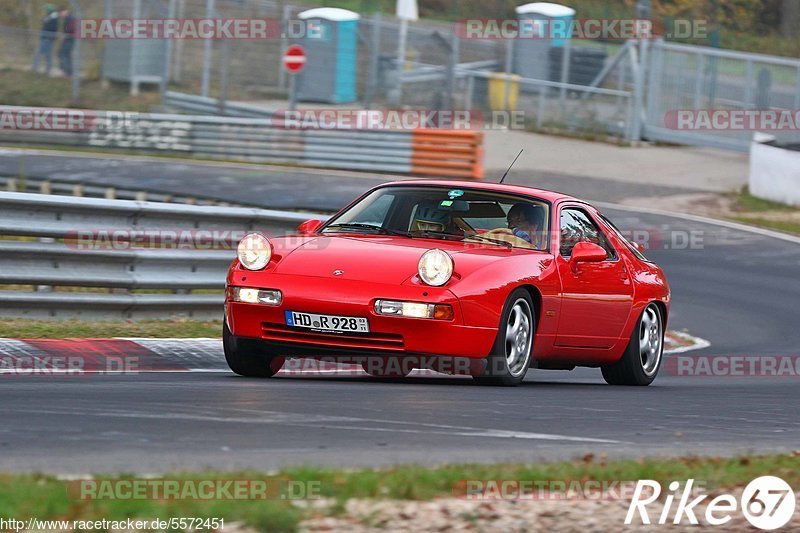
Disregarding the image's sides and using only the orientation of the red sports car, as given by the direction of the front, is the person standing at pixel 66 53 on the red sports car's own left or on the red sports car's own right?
on the red sports car's own right

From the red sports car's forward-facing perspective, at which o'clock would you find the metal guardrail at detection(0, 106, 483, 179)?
The metal guardrail is roughly at 4 o'clock from the red sports car.

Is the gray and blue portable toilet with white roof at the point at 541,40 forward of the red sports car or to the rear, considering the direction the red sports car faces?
to the rear

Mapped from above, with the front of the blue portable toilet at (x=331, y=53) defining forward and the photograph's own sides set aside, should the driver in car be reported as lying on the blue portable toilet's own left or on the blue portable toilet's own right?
on the blue portable toilet's own left

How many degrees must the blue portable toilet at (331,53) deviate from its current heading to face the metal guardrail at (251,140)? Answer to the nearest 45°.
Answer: approximately 45° to its left

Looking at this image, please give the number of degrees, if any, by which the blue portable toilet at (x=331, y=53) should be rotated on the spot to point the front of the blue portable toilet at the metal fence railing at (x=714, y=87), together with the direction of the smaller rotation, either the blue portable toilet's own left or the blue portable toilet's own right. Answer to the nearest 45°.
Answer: approximately 90° to the blue portable toilet's own left

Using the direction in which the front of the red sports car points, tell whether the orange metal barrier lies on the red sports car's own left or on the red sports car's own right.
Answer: on the red sports car's own right

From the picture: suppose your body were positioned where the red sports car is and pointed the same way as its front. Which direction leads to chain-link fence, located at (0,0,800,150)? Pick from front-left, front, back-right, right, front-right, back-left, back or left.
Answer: back-right

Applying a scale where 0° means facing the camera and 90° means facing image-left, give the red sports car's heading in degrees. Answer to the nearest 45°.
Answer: approximately 45°

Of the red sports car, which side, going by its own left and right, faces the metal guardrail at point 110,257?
right

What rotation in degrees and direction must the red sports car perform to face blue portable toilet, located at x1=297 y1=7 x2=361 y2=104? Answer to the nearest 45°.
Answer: approximately 135° to its right
